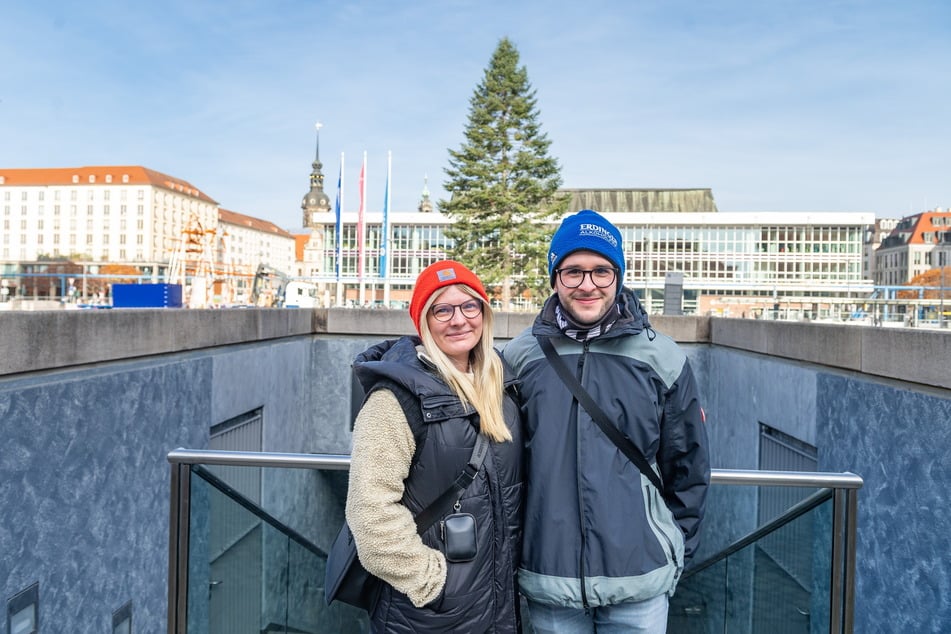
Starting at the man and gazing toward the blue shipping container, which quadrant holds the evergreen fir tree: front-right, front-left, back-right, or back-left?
front-right

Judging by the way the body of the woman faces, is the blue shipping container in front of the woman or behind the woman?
behind

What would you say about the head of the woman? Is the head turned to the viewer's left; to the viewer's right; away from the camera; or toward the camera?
toward the camera

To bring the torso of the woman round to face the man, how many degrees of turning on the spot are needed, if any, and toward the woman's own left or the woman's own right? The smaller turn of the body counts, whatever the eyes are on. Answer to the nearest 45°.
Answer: approximately 45° to the woman's own left

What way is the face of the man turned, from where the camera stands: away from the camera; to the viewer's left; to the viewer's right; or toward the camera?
toward the camera

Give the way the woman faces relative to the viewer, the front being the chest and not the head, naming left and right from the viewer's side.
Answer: facing the viewer and to the right of the viewer

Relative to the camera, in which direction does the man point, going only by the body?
toward the camera

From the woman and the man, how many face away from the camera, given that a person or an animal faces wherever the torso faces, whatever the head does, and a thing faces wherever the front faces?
0

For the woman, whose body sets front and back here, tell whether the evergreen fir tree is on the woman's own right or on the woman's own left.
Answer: on the woman's own left

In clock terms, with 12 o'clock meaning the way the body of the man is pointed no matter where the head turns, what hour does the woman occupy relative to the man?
The woman is roughly at 2 o'clock from the man.

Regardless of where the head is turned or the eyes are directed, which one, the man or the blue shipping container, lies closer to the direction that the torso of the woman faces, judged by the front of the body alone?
the man

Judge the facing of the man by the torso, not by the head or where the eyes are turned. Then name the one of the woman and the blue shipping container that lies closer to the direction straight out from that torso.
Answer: the woman

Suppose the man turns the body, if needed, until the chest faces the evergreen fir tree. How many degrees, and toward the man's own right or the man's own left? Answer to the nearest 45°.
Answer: approximately 180°

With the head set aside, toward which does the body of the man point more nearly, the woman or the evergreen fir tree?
the woman
